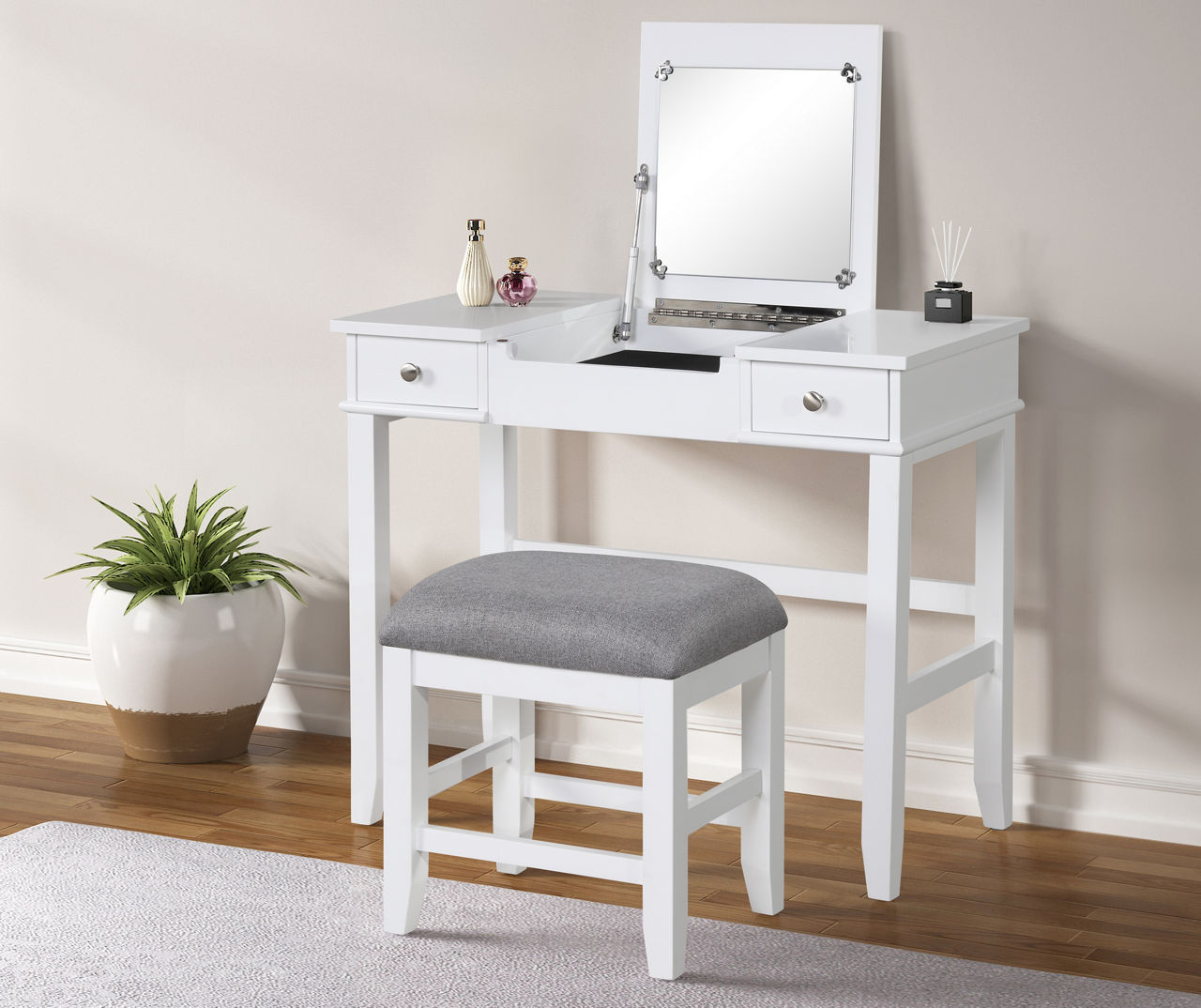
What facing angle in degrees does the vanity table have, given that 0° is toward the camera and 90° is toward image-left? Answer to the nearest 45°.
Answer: approximately 45°

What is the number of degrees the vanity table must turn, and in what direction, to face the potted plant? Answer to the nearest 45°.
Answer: approximately 45° to its right

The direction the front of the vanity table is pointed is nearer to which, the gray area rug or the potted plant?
the gray area rug

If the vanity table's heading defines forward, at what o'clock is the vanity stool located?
The vanity stool is roughly at 11 o'clock from the vanity table.

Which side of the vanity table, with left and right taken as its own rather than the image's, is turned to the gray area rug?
front

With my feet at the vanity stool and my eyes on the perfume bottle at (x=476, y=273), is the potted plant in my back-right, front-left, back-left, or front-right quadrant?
front-left
